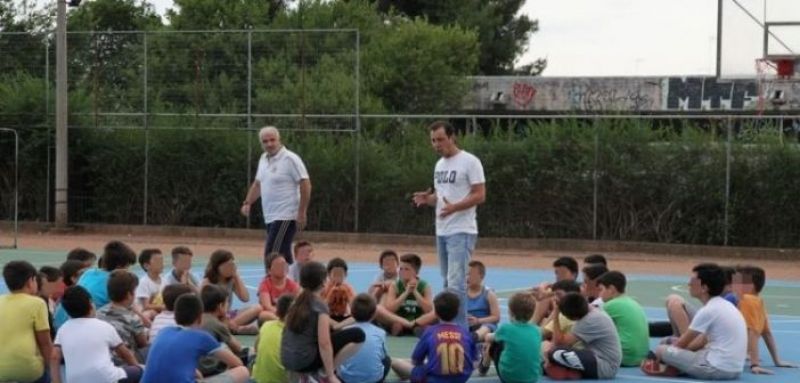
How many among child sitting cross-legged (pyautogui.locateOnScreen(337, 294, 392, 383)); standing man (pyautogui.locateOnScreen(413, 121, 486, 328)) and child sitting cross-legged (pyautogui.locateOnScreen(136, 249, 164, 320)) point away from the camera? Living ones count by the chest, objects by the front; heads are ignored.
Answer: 1

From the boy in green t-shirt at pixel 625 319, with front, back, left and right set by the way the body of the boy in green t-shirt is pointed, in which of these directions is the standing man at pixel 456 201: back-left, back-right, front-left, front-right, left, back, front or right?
front-left

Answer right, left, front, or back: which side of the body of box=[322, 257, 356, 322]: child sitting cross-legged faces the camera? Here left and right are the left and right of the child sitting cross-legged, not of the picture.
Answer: front

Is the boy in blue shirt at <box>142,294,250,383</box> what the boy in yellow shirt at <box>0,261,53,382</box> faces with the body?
no

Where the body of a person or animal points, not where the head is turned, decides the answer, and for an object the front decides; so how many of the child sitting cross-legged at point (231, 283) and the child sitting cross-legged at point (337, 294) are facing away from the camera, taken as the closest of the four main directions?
0

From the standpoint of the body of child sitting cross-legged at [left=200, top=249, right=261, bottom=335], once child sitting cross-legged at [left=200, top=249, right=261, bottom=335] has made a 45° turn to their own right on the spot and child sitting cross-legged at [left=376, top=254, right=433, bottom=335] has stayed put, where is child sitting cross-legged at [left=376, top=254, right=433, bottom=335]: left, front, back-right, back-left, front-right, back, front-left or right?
left

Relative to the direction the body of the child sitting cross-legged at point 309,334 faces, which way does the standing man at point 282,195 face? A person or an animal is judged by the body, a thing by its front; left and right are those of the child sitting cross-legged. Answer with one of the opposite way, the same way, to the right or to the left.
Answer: the opposite way

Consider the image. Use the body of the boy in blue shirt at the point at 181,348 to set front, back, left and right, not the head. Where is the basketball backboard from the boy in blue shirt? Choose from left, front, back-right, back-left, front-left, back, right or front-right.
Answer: front

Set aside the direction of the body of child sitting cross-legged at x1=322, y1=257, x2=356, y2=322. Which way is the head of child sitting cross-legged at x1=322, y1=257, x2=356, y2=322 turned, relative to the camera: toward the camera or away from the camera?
toward the camera

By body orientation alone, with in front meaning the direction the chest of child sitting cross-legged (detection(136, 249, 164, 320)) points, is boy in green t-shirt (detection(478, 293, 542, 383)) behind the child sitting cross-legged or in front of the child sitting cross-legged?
in front

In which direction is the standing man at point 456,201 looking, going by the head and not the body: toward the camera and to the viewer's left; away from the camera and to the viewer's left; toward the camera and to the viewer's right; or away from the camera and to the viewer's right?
toward the camera and to the viewer's left

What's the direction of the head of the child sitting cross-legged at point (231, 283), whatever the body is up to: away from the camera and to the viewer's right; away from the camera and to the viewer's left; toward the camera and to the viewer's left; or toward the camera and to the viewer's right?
toward the camera and to the viewer's right

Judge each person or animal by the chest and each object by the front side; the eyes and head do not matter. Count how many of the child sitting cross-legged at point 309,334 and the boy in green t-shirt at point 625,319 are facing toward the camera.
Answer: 0

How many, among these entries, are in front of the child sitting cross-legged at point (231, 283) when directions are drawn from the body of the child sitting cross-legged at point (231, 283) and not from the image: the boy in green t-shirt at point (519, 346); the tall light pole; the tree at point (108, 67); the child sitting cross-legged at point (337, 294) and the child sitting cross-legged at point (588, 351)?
3

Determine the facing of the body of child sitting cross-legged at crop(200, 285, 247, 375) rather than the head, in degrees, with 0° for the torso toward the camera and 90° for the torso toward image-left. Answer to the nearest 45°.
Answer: approximately 225°

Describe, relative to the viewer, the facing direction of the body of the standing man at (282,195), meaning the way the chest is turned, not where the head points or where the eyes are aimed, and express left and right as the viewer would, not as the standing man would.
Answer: facing the viewer and to the left of the viewer
